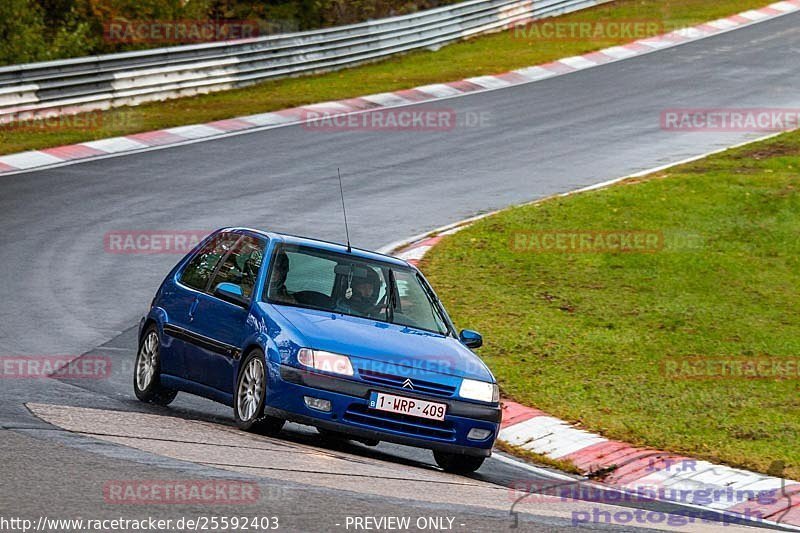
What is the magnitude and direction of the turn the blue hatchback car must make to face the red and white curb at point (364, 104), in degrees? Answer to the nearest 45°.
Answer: approximately 135° to its left

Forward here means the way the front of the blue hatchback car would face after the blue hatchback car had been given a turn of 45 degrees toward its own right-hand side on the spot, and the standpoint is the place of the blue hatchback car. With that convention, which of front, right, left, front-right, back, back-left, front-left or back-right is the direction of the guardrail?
back

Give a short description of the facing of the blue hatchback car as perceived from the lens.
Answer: facing the viewer and to the right of the viewer
